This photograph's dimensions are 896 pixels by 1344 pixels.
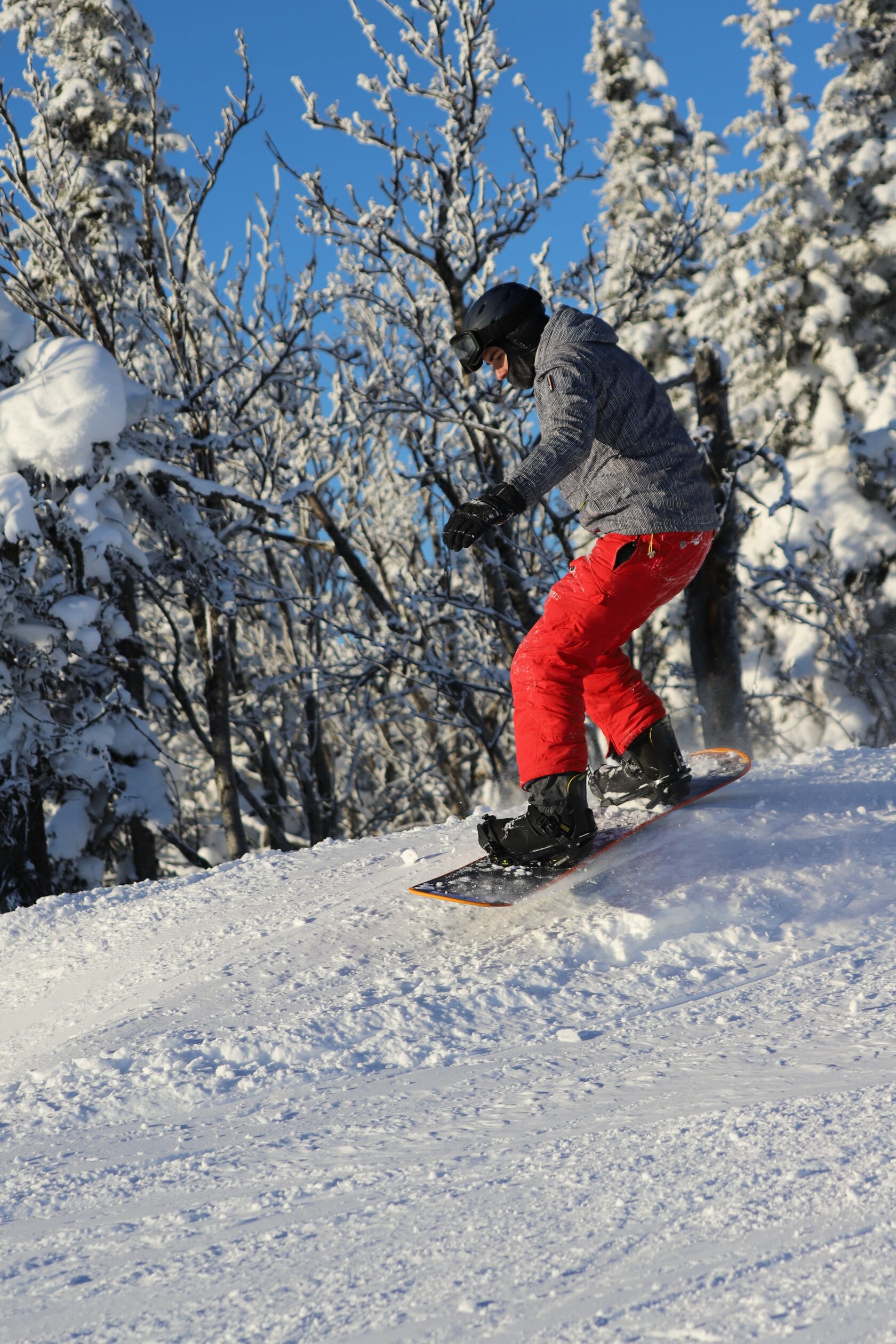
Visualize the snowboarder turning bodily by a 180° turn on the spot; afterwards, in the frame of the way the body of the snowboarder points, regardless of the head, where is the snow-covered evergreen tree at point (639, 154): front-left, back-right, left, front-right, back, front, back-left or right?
left

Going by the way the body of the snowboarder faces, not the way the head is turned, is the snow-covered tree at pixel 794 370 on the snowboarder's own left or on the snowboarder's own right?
on the snowboarder's own right

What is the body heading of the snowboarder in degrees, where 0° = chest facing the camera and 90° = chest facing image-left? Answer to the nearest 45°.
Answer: approximately 90°
